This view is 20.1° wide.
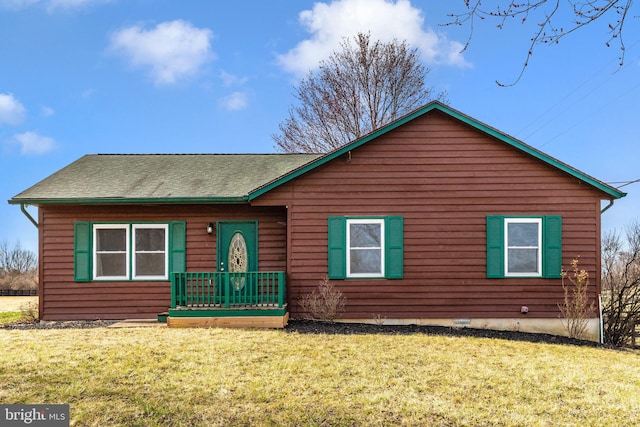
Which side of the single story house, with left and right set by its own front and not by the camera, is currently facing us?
front

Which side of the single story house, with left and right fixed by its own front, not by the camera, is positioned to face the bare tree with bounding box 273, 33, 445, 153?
back

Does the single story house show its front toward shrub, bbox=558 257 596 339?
no

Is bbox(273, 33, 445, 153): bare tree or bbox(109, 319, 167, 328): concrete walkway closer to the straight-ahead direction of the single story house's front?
the concrete walkway

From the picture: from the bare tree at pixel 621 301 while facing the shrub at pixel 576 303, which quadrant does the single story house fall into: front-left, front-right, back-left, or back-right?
front-right

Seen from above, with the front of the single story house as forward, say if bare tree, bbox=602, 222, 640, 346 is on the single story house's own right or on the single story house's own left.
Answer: on the single story house's own left

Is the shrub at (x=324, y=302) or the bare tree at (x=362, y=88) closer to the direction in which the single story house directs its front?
the shrub

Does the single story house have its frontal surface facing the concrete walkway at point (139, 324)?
no
